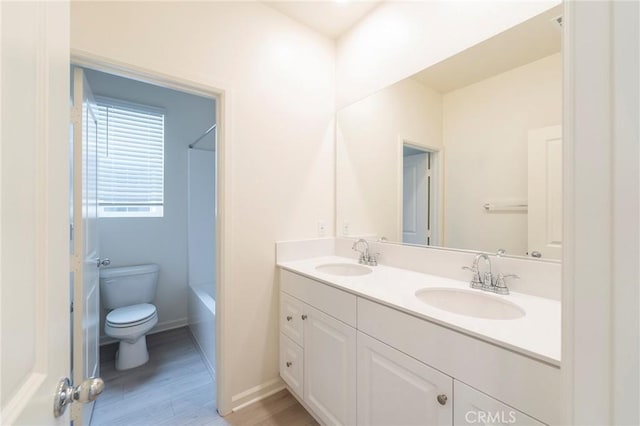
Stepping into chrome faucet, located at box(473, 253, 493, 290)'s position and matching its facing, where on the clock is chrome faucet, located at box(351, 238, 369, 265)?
chrome faucet, located at box(351, 238, 369, 265) is roughly at 2 o'clock from chrome faucet, located at box(473, 253, 493, 290).

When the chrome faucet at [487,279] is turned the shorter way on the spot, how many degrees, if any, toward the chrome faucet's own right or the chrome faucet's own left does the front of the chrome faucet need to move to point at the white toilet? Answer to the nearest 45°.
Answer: approximately 45° to the chrome faucet's own right

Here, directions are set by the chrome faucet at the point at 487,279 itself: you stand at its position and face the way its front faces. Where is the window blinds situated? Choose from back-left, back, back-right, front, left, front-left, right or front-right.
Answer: front-right

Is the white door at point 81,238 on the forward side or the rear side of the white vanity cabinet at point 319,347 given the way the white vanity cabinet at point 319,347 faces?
on the forward side

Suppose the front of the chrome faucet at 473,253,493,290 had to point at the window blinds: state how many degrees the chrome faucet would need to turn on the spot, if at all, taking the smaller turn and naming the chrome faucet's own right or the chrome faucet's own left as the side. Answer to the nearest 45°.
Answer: approximately 45° to the chrome faucet's own right

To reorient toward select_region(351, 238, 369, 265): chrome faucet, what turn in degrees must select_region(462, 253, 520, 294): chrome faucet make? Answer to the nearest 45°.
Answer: approximately 45° to its right

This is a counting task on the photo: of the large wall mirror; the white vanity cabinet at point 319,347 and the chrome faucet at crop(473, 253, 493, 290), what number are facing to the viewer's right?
0

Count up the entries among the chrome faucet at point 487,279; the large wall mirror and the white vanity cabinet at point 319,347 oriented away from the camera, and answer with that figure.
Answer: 0

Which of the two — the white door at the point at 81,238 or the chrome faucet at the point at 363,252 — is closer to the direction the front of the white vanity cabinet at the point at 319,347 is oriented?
the white door

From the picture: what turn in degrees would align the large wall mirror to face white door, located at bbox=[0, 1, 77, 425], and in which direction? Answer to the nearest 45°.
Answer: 0° — it already faces it

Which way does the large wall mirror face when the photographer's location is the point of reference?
facing the viewer and to the left of the viewer
